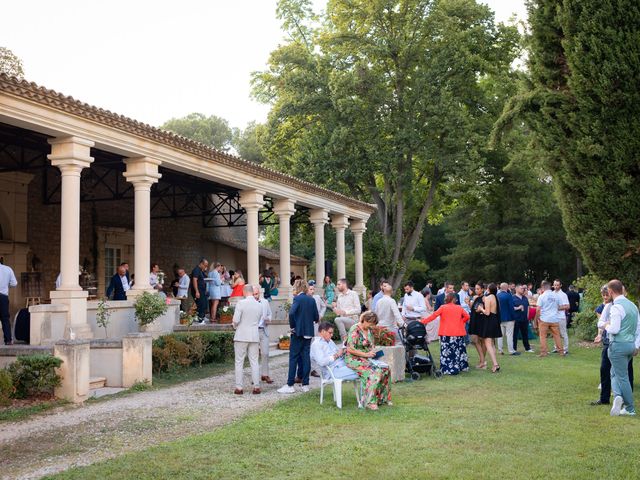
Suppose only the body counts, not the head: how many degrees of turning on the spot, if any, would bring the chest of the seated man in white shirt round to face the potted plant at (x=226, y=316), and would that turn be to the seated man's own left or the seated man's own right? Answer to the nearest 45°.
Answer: approximately 90° to the seated man's own left

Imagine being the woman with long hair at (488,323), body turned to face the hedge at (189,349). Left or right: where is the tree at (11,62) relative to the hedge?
right

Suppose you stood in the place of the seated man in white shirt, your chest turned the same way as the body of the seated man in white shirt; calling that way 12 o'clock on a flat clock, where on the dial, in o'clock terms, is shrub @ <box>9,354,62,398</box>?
The shrub is roughly at 6 o'clock from the seated man in white shirt.

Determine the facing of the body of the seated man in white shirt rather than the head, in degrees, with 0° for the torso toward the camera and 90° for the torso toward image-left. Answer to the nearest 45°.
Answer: approximately 270°

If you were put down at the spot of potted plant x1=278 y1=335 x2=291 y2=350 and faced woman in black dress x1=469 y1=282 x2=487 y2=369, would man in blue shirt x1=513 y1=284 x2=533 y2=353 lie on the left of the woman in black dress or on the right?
left

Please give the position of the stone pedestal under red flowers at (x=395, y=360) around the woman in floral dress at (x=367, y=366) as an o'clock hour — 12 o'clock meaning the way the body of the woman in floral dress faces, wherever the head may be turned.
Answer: The stone pedestal under red flowers is roughly at 8 o'clock from the woman in floral dress.

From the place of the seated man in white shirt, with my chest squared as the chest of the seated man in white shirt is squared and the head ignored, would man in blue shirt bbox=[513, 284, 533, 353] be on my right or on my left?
on my left
